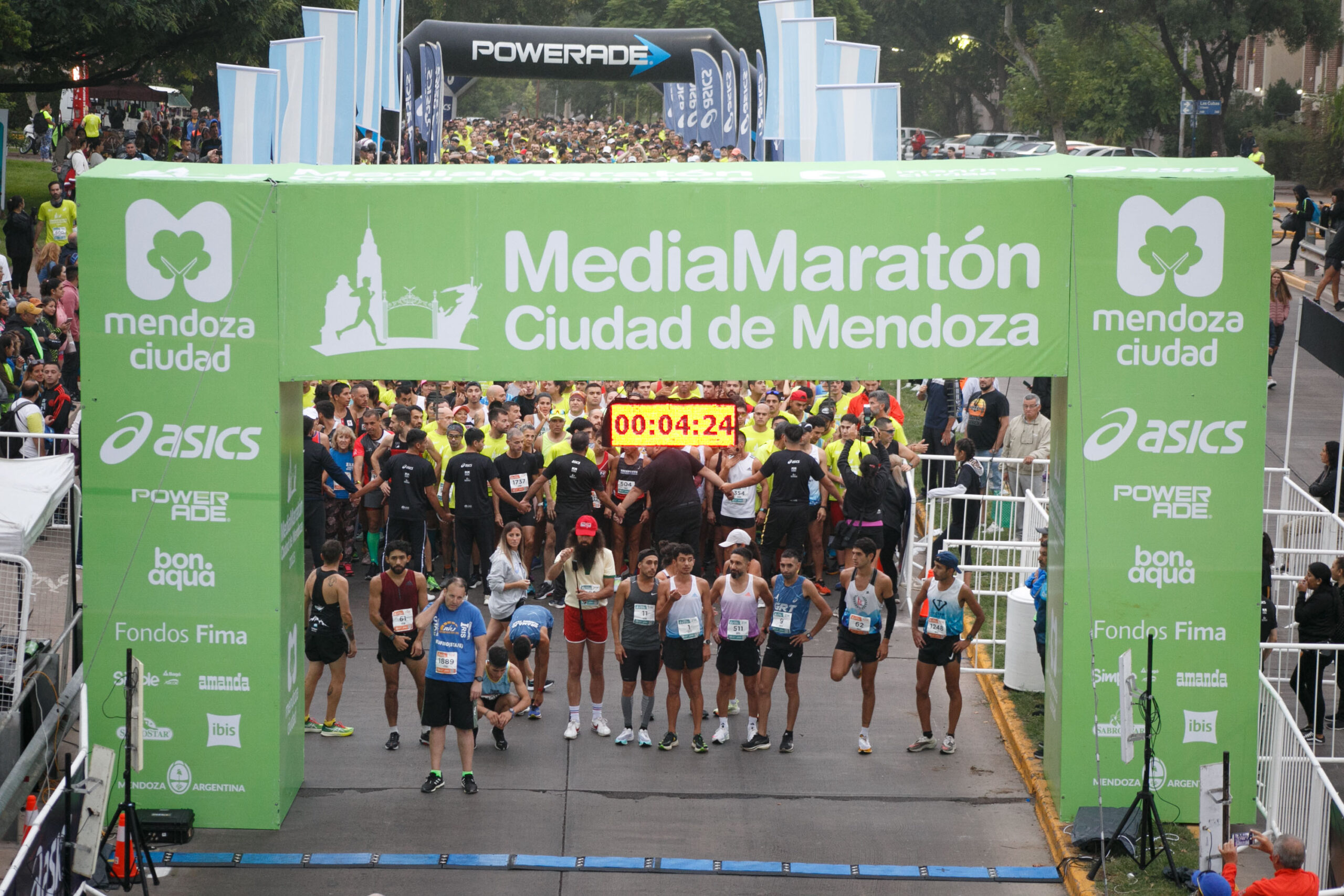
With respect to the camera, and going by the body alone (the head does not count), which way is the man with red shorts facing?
toward the camera

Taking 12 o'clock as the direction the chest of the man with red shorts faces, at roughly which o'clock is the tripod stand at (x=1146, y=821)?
The tripod stand is roughly at 10 o'clock from the man with red shorts.

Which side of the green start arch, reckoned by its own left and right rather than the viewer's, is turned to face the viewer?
front

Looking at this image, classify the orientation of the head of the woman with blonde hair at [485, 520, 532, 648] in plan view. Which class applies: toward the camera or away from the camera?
toward the camera

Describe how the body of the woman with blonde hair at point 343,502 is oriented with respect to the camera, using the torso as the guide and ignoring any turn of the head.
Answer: toward the camera

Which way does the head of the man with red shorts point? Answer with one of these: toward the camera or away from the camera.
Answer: toward the camera

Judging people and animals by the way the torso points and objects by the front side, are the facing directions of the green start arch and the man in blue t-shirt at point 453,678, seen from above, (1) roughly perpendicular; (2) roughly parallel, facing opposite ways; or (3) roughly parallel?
roughly parallel

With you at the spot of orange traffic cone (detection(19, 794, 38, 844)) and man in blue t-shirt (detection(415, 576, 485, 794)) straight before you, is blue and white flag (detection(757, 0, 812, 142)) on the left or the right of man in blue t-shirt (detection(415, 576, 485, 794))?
left

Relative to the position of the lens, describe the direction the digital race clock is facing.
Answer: facing the viewer

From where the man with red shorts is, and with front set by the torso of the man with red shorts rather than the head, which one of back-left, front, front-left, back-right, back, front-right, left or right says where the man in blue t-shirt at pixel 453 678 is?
front-right

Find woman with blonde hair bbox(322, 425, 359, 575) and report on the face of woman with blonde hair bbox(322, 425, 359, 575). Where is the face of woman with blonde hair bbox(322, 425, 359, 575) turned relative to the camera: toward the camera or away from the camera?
toward the camera
